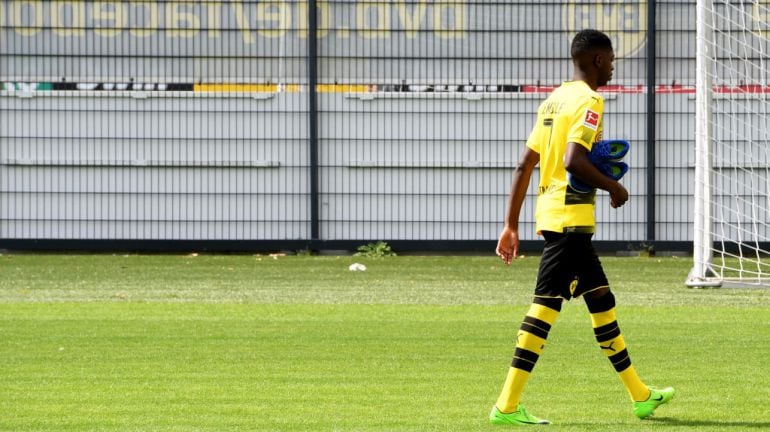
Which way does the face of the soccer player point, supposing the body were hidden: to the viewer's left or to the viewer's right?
to the viewer's right

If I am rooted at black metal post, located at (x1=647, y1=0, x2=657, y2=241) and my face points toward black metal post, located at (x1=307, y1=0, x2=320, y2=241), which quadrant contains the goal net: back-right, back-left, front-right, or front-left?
back-left

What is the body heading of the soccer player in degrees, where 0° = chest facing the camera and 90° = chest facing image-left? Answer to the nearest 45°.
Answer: approximately 225°

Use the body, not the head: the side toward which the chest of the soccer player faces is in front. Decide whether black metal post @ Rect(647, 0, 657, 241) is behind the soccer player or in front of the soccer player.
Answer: in front

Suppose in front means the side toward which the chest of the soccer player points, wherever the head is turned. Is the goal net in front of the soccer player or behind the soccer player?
in front

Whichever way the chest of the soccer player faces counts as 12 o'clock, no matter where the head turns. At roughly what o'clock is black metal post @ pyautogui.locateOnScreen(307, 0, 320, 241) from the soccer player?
The black metal post is roughly at 10 o'clock from the soccer player.
